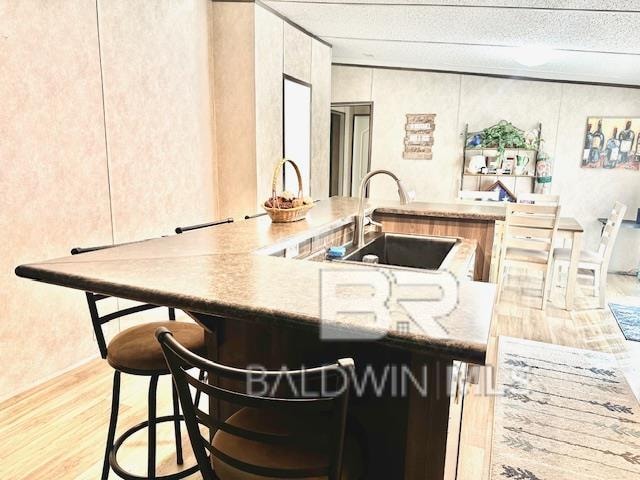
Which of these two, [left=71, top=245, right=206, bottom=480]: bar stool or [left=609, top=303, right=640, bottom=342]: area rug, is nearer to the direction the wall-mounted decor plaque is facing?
the bar stool

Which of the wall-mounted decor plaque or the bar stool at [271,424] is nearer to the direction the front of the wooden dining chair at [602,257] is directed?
the wall-mounted decor plaque

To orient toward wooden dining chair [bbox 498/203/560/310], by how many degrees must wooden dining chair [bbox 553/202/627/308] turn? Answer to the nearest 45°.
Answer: approximately 45° to its left

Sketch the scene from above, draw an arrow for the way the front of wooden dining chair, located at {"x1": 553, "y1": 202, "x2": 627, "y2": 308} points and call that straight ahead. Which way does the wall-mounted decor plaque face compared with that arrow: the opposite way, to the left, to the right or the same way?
to the left

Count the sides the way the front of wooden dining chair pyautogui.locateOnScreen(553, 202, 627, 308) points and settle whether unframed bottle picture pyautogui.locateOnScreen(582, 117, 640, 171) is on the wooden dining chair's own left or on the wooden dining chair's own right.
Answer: on the wooden dining chair's own right

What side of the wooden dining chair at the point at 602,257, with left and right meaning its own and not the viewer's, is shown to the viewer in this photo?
left

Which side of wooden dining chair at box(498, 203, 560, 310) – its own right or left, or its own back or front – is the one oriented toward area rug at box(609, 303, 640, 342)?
right

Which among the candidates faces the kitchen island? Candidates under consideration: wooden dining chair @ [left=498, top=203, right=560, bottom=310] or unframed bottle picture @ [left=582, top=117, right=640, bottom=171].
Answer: the unframed bottle picture

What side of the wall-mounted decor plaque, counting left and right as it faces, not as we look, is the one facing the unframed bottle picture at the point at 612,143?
left

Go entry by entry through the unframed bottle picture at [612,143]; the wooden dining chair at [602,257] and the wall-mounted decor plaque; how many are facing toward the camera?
2

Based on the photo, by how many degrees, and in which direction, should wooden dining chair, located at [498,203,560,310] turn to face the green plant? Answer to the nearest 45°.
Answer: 0° — it already faces it
